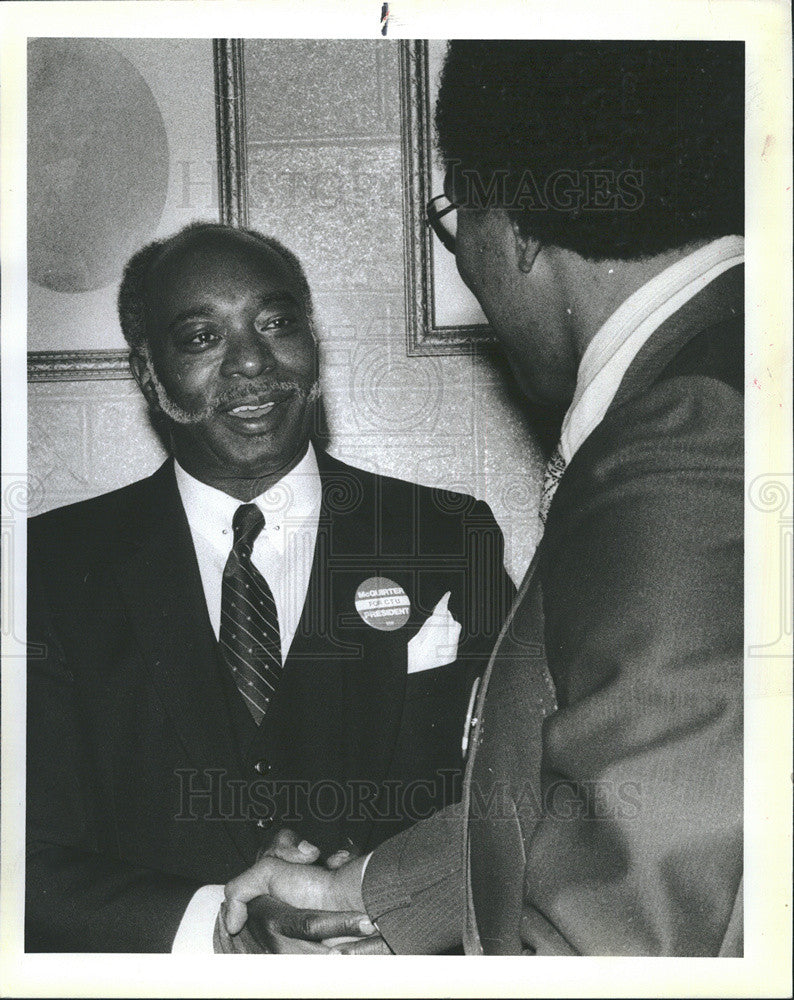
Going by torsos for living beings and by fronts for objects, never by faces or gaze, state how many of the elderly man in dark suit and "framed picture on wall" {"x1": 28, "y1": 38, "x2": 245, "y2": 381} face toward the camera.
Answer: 2

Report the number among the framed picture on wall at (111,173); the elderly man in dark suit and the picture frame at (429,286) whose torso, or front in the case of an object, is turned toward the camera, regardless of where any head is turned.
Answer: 3

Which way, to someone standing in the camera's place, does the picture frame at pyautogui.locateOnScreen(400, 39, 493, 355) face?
facing the viewer

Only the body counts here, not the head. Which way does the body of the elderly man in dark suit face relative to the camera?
toward the camera

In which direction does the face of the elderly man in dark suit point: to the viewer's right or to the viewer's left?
to the viewer's right
